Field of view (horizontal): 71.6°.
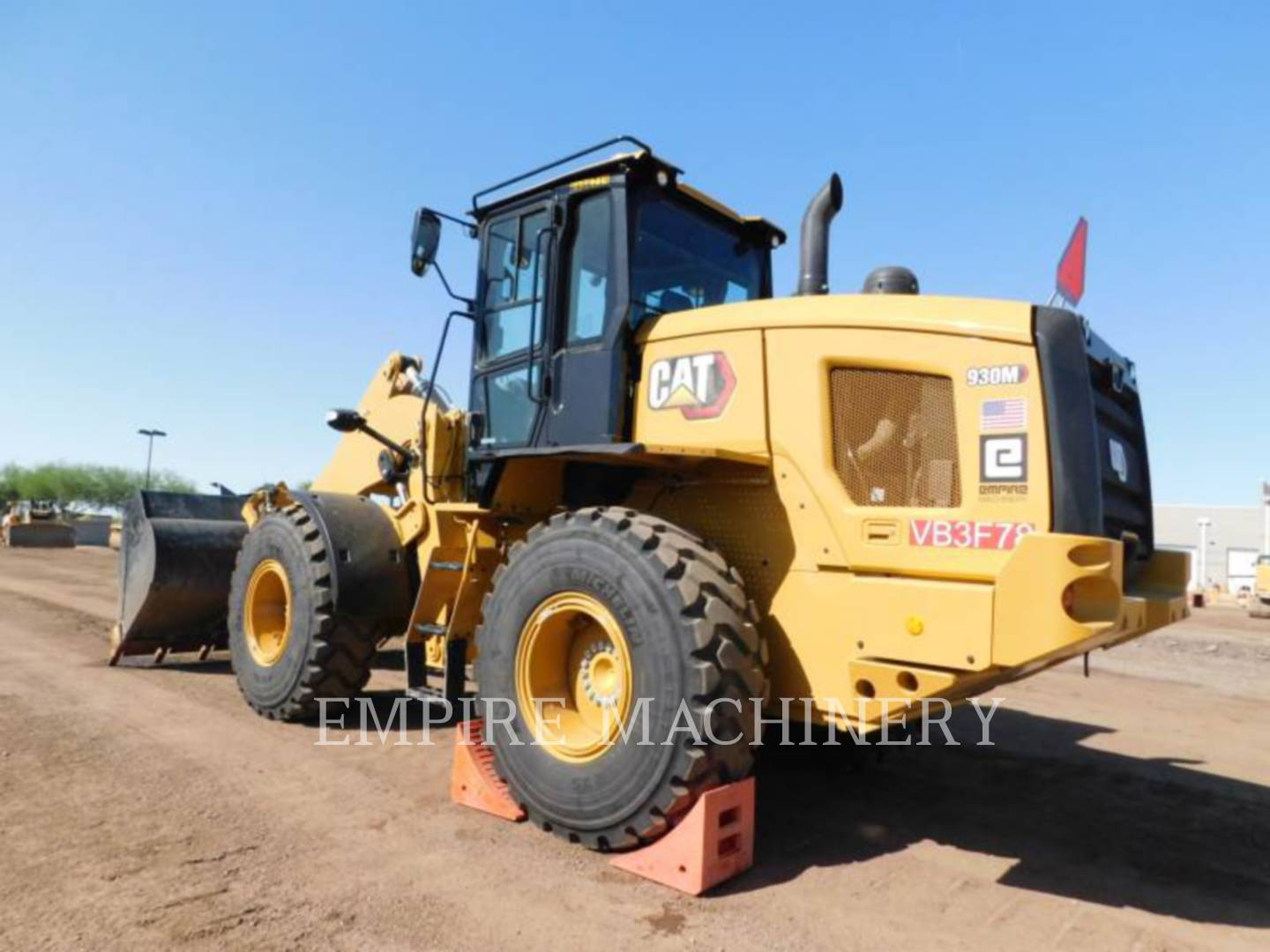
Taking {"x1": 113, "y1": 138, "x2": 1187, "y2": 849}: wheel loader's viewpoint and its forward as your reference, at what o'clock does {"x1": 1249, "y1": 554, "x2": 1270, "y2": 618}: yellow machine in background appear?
The yellow machine in background is roughly at 3 o'clock from the wheel loader.

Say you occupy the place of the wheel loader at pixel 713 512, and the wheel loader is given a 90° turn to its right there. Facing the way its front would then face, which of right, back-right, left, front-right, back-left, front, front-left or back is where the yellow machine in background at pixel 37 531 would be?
left

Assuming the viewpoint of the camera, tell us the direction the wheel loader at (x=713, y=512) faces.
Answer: facing away from the viewer and to the left of the viewer
